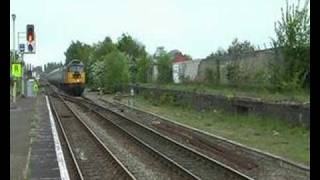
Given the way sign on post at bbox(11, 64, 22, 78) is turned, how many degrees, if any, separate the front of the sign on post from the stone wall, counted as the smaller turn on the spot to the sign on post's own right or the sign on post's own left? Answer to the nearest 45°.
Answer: approximately 45° to the sign on post's own left

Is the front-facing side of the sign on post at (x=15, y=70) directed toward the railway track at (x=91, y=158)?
yes

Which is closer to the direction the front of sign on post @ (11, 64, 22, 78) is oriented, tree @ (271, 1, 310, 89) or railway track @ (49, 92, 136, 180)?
the railway track

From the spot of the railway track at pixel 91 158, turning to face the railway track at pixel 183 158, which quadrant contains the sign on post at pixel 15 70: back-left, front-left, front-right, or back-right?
back-left

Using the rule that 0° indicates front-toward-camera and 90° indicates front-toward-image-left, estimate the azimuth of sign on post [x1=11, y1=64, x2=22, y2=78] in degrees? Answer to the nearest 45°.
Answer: approximately 0°

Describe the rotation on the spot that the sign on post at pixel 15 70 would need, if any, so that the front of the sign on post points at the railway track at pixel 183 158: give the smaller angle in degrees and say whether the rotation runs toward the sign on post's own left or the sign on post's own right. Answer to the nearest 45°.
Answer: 0° — it already faces it
